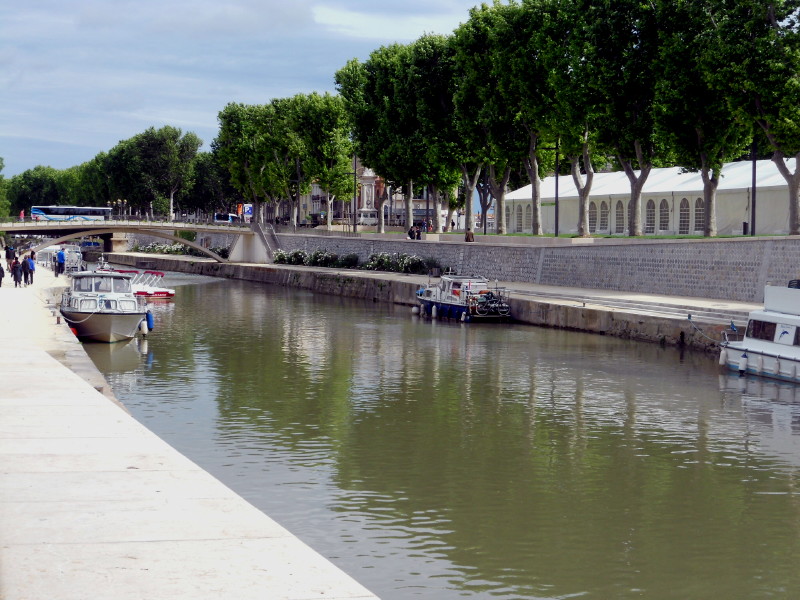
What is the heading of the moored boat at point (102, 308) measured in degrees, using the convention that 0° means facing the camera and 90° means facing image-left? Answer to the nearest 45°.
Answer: approximately 0°

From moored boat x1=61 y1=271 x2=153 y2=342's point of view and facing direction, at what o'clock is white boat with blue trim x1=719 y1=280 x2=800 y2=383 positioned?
The white boat with blue trim is roughly at 10 o'clock from the moored boat.
